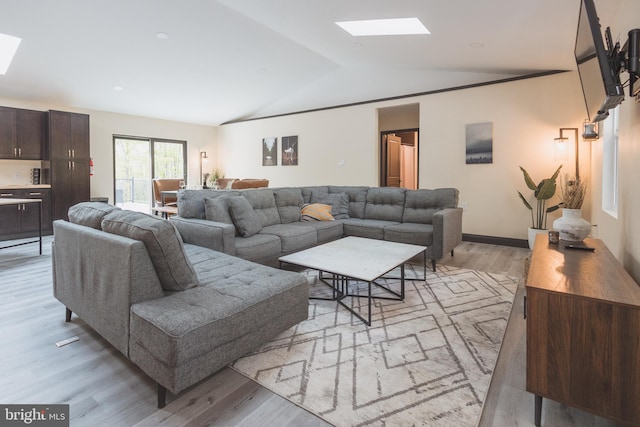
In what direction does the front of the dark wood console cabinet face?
to the viewer's left

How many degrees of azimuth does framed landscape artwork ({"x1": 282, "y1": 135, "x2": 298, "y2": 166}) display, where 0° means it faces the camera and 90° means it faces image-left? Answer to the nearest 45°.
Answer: approximately 45°

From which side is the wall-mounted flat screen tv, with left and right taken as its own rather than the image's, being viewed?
left

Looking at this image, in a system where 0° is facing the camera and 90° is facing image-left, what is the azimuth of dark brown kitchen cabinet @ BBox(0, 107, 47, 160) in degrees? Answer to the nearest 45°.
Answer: approximately 0°

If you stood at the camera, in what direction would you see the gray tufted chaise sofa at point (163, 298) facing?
facing away from the viewer and to the right of the viewer

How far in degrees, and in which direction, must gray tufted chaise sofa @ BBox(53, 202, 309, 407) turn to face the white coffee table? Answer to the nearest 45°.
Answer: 0° — it already faces it

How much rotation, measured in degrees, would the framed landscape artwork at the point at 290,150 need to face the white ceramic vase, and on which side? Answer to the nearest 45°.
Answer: approximately 45° to its left
